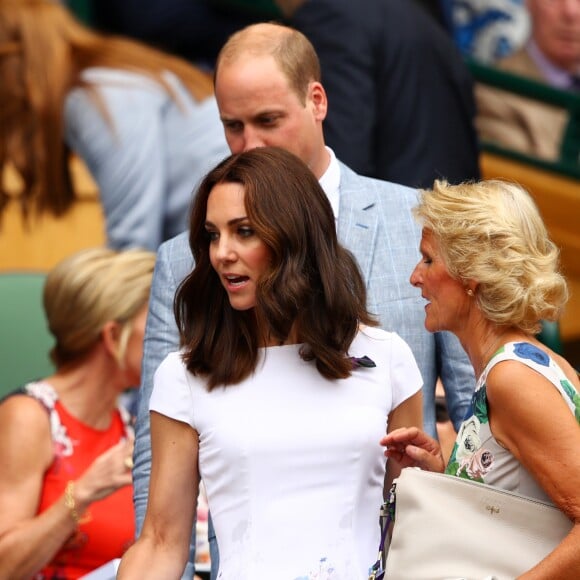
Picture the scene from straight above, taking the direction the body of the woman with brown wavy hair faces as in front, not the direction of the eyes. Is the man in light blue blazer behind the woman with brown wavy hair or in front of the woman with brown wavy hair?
behind

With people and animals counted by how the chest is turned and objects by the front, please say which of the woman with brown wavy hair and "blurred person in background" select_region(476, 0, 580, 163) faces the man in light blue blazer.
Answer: the blurred person in background

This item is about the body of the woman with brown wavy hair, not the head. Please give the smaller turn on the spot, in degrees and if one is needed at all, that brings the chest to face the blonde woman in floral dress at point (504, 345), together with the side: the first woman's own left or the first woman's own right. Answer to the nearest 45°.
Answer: approximately 90° to the first woman's own left

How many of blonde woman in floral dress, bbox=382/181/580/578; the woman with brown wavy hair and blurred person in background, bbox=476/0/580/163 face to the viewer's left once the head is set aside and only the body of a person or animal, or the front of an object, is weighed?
1

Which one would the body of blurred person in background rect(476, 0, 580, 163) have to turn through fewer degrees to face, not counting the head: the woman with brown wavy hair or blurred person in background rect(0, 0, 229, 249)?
the woman with brown wavy hair

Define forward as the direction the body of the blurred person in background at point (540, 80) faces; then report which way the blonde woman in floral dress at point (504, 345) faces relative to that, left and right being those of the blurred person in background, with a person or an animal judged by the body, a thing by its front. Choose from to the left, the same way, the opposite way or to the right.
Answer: to the right

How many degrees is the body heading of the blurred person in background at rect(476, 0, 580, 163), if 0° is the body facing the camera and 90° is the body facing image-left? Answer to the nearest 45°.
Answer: approximately 0°

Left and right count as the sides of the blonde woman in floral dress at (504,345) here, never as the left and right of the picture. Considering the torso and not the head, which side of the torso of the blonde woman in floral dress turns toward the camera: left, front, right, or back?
left

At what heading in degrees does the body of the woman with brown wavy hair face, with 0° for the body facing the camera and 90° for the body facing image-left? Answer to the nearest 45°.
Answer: approximately 0°

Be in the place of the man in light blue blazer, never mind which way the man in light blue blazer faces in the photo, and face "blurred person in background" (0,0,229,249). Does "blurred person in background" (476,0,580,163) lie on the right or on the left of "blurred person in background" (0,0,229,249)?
right

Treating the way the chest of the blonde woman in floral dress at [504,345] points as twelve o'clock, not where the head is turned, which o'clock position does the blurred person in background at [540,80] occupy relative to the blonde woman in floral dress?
The blurred person in background is roughly at 3 o'clock from the blonde woman in floral dress.

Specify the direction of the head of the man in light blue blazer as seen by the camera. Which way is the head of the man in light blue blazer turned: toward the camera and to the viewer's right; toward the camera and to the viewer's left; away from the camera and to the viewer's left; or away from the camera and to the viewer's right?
toward the camera and to the viewer's left
